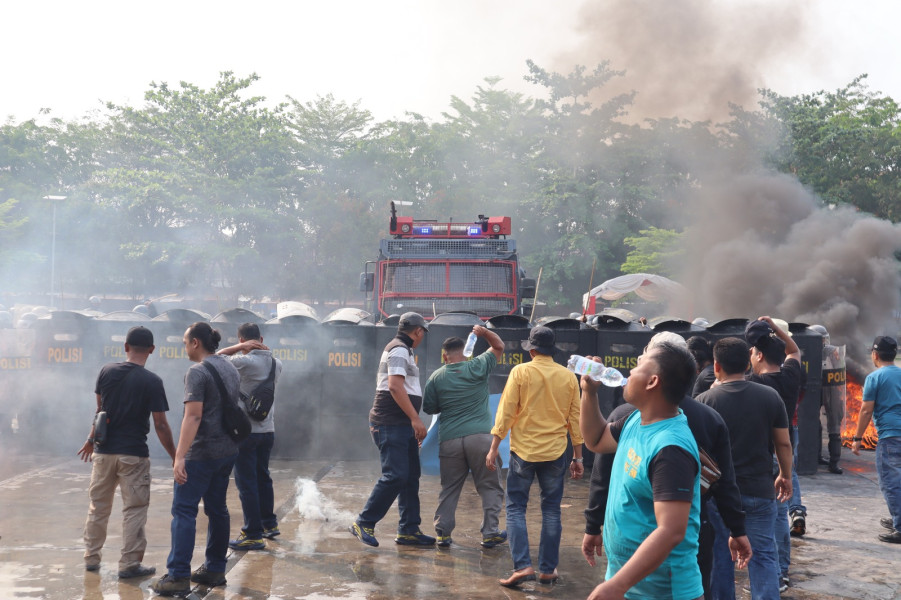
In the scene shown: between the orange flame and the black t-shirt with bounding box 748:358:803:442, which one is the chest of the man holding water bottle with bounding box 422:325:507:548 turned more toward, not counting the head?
the orange flame

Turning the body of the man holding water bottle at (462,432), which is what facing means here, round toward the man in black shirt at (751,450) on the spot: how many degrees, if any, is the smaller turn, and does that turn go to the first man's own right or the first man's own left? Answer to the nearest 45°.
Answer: approximately 135° to the first man's own right

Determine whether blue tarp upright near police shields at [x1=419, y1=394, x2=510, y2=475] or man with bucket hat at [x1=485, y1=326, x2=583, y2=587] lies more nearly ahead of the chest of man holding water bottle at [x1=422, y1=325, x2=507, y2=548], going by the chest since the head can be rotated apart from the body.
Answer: the blue tarp upright near police shields

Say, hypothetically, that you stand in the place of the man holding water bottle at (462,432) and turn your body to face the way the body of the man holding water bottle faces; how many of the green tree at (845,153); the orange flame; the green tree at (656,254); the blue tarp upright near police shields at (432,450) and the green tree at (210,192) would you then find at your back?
0

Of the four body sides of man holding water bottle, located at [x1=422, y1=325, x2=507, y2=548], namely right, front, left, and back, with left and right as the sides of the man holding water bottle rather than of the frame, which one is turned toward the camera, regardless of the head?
back

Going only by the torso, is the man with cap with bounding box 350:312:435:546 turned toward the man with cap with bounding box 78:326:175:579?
no

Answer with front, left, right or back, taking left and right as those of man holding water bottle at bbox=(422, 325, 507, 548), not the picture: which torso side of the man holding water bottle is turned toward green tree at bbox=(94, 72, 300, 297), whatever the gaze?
front

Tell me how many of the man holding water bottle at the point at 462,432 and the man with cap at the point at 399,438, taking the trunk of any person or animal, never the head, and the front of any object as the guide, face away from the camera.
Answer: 1

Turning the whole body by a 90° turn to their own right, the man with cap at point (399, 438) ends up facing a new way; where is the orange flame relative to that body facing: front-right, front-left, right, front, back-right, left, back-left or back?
back-left

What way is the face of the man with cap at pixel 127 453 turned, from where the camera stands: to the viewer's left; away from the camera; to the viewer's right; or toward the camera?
away from the camera

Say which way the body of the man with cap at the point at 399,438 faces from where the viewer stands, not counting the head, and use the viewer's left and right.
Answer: facing to the right of the viewer

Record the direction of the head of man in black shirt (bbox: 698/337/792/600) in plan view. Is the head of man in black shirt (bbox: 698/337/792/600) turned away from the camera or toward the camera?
away from the camera
